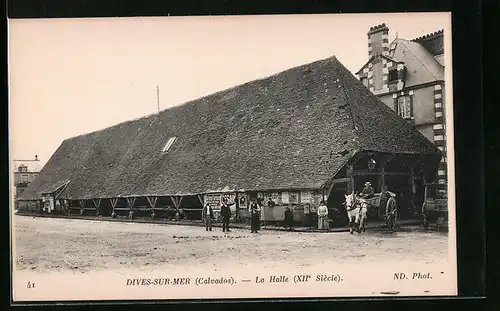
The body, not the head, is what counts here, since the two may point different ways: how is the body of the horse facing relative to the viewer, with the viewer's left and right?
facing the viewer and to the left of the viewer

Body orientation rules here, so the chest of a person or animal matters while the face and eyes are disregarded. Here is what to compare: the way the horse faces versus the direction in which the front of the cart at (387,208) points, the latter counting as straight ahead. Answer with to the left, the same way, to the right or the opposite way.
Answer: the same way

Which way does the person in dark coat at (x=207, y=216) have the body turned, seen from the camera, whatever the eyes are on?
toward the camera

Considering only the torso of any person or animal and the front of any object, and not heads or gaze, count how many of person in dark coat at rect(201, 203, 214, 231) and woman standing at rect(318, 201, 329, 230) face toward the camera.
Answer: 2

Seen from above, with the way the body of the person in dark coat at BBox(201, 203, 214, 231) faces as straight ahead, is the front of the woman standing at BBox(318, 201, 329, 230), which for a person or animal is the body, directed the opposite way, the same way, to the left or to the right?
the same way
